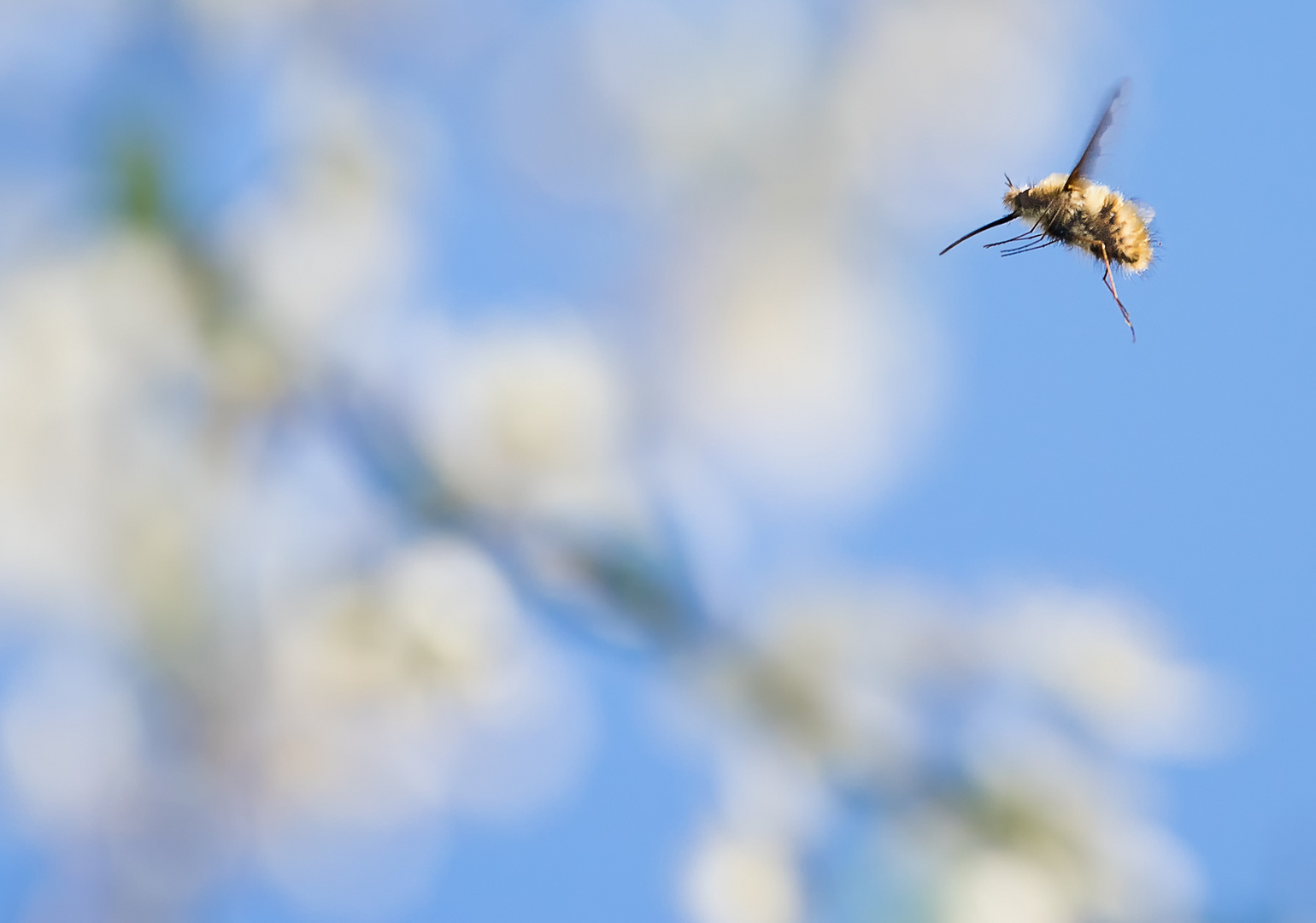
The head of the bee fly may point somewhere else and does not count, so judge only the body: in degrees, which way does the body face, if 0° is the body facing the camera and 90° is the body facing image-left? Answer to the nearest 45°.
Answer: approximately 90°

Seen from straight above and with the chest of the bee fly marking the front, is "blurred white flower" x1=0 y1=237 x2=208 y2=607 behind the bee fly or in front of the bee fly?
in front
